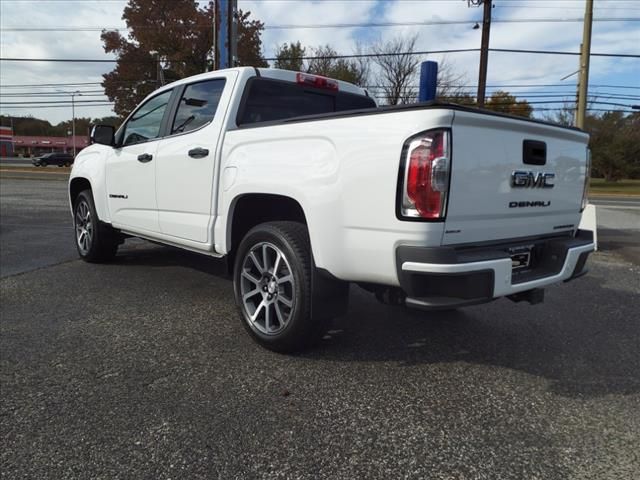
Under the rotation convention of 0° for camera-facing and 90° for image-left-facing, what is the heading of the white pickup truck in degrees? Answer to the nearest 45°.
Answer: approximately 135°

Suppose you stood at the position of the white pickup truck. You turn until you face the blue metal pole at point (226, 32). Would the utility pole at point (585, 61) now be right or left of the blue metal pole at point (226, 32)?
right

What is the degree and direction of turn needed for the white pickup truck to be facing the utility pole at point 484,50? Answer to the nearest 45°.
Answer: approximately 45° to its right

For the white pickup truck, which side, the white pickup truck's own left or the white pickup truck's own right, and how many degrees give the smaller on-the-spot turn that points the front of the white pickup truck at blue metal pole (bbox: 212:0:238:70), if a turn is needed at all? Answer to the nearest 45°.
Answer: approximately 45° to the white pickup truck's own right

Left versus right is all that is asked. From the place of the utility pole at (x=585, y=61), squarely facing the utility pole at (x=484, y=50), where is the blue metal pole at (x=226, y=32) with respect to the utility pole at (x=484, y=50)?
left
